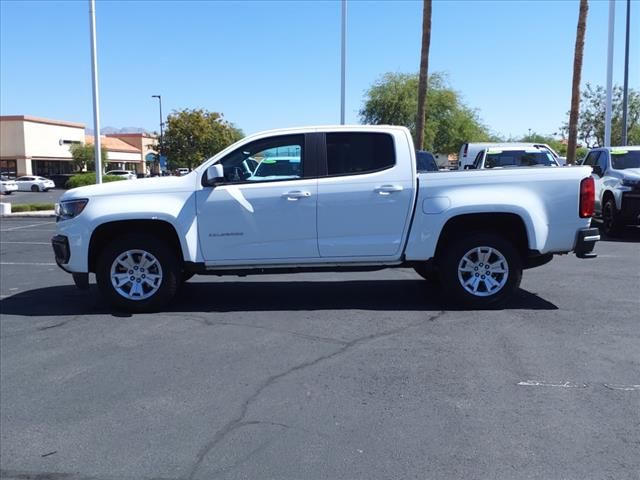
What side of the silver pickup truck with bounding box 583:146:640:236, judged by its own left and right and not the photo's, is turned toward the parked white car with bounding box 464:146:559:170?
back

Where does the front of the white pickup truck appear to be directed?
to the viewer's left

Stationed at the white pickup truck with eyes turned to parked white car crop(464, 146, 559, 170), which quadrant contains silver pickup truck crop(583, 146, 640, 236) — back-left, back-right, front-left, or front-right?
front-right

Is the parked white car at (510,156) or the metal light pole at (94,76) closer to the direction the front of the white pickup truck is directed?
the metal light pole

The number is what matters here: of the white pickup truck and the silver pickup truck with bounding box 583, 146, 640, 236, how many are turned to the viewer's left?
1

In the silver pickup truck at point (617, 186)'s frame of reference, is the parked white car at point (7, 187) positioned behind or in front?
behind

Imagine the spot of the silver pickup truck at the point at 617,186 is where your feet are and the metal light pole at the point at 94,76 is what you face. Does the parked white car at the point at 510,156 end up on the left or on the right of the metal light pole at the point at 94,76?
right

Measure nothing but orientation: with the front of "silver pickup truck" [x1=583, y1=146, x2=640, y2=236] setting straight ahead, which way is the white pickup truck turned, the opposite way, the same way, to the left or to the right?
to the right

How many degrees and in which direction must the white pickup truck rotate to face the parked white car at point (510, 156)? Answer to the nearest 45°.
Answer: approximately 135° to its right

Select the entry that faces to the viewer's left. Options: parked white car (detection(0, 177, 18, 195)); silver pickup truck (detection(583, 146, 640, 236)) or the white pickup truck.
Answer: the white pickup truck
